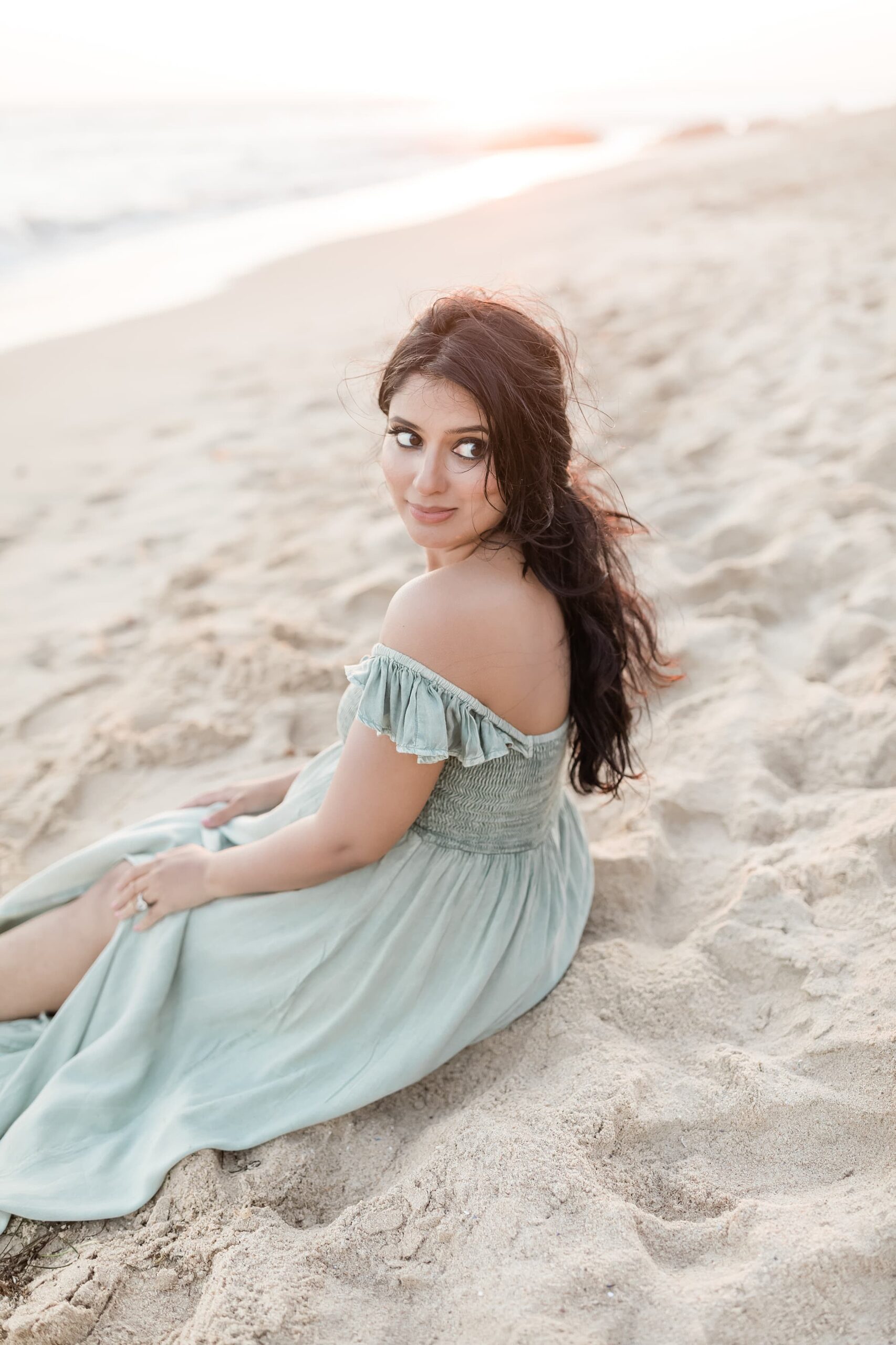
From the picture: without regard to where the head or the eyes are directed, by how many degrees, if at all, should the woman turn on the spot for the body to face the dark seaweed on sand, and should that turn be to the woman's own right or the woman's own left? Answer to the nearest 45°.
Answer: approximately 45° to the woman's own left

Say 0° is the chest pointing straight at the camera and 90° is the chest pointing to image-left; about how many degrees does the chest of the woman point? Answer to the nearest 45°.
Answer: approximately 90°
